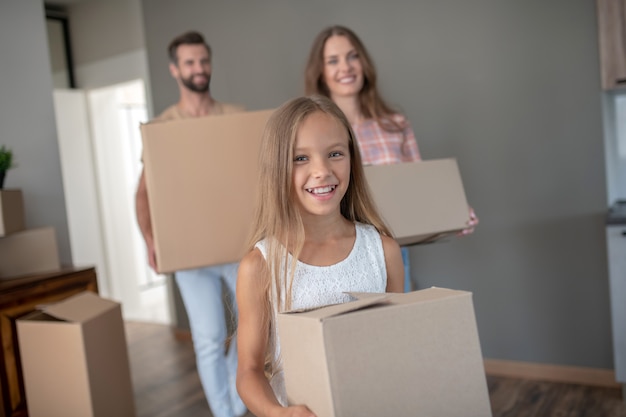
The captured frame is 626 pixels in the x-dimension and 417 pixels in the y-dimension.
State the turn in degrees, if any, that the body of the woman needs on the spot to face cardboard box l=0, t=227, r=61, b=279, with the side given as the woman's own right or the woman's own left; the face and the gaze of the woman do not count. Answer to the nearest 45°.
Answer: approximately 90° to the woman's own right

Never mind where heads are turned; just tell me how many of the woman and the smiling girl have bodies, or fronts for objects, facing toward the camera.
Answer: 2

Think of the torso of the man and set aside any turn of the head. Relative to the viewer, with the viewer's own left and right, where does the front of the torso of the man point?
facing the viewer and to the right of the viewer

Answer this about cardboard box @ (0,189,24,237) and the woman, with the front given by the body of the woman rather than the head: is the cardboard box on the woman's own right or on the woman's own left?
on the woman's own right

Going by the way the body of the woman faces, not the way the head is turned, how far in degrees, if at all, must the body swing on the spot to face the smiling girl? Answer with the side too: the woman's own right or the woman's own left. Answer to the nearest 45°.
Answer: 0° — they already face them

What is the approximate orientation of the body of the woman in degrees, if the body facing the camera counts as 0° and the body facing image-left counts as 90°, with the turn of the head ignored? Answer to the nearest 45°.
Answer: approximately 0°

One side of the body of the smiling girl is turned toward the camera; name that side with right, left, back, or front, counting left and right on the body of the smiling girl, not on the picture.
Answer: front

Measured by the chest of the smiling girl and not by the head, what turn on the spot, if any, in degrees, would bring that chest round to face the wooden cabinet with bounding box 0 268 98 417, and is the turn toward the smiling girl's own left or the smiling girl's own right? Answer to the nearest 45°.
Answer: approximately 135° to the smiling girl's own right

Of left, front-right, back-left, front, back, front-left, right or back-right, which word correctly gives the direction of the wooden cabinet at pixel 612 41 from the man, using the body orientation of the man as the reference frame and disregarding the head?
front-left

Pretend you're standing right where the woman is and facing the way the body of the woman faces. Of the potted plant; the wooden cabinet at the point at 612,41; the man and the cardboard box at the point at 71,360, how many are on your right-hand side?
3

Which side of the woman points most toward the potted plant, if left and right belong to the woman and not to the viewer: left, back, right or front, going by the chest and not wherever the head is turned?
right
